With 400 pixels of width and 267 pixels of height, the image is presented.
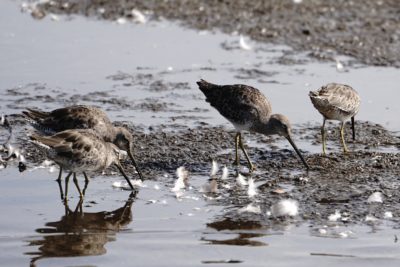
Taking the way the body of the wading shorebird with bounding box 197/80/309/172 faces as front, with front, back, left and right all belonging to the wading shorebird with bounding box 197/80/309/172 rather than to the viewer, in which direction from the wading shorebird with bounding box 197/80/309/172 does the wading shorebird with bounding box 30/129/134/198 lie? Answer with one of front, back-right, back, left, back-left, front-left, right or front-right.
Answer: back-right

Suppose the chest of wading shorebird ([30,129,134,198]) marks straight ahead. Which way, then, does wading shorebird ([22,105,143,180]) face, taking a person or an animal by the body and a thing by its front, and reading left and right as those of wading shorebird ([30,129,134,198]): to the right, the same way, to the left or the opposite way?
the same way

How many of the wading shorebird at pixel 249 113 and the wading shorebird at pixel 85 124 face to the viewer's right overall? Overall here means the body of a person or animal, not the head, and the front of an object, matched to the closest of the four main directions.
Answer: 2

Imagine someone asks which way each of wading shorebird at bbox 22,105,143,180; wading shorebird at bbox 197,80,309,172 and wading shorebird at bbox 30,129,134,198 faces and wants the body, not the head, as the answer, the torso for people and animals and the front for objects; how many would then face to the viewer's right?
3

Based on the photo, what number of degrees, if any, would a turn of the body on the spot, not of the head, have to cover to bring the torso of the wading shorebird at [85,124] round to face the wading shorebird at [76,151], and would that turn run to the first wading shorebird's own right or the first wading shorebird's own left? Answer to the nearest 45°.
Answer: approximately 90° to the first wading shorebird's own right

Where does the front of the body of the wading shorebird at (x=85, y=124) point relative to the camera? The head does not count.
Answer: to the viewer's right

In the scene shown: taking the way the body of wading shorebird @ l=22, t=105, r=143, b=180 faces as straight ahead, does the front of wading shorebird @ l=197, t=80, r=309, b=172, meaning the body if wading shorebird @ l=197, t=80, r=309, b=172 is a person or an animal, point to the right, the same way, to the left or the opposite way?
the same way

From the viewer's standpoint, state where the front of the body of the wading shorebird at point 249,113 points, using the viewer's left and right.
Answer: facing to the right of the viewer

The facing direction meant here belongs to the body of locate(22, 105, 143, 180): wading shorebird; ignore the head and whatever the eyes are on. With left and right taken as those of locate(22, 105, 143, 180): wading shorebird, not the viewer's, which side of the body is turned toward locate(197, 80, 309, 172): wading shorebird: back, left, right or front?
front

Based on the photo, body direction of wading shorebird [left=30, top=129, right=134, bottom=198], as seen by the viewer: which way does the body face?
to the viewer's right

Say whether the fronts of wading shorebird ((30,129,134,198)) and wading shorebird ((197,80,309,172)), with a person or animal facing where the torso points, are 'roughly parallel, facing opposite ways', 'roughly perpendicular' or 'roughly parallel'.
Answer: roughly parallel
